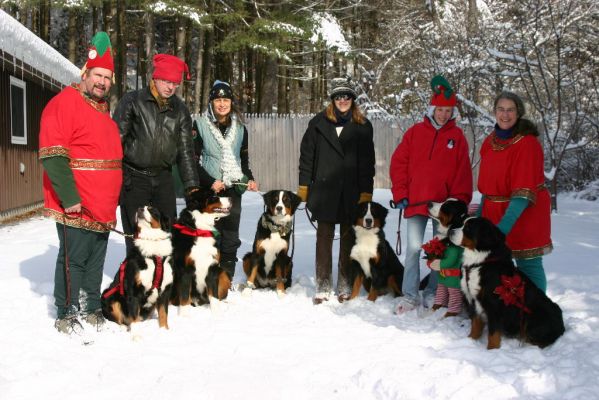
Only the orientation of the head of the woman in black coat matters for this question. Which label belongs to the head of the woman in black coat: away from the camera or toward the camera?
toward the camera

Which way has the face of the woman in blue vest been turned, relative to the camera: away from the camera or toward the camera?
toward the camera

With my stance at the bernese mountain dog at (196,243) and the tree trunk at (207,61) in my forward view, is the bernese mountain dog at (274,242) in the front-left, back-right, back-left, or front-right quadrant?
front-right

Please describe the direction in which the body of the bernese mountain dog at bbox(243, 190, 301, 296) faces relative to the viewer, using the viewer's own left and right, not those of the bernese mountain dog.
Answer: facing the viewer

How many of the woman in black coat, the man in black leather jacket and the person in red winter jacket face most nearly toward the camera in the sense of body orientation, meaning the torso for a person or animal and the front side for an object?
3

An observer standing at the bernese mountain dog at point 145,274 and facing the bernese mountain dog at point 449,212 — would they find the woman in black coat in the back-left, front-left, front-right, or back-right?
front-left

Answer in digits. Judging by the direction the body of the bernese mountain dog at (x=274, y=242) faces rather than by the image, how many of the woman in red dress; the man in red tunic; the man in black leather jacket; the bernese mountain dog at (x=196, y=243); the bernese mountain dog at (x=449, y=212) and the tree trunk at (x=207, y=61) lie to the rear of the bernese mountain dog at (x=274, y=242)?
1

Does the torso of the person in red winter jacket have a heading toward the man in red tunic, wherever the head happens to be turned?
no

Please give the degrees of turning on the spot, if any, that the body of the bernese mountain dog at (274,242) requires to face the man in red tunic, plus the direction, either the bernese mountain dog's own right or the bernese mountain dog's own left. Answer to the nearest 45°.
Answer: approximately 45° to the bernese mountain dog's own right

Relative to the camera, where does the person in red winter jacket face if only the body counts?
toward the camera

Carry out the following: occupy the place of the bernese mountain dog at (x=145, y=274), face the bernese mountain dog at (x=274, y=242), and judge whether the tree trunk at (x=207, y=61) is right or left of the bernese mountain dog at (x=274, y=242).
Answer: left

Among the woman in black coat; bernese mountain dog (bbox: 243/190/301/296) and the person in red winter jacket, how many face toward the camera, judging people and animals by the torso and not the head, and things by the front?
3

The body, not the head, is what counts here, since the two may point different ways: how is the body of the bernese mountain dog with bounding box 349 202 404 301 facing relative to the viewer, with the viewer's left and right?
facing the viewer and to the left of the viewer

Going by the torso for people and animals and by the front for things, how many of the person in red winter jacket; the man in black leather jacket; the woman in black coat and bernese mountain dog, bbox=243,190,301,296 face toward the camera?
4

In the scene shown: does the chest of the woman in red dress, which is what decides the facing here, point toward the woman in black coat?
no

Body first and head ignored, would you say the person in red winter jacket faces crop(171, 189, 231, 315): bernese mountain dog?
no

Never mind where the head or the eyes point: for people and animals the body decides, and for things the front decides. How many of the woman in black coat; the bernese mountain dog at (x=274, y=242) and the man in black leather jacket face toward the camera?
3
